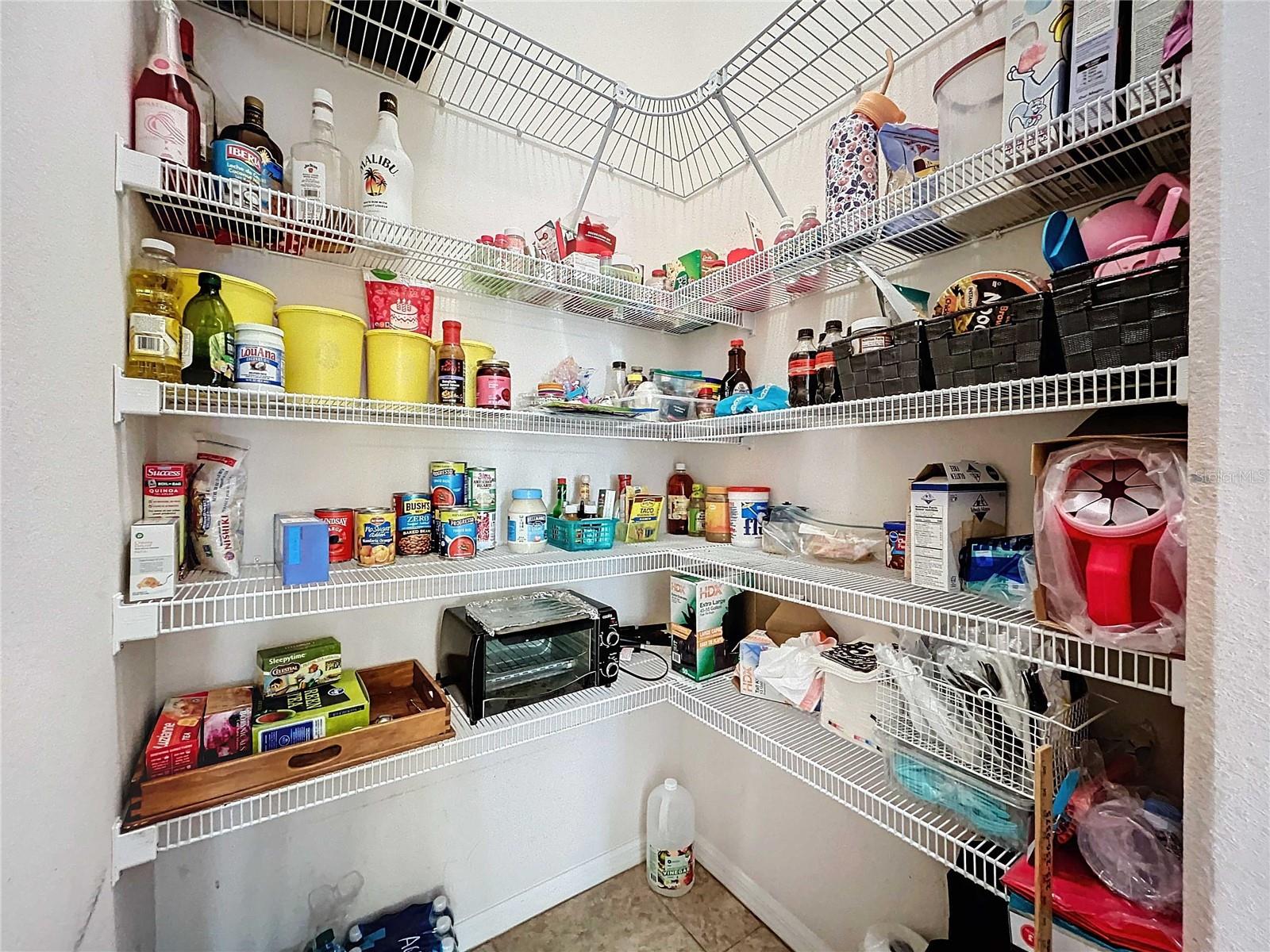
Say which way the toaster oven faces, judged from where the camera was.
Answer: facing the viewer and to the right of the viewer

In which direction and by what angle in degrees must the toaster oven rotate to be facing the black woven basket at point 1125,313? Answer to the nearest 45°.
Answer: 0° — it already faces it

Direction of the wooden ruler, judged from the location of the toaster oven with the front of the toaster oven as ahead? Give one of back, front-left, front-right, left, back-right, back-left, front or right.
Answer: front

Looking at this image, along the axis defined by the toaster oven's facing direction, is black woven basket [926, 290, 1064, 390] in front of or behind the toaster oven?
in front

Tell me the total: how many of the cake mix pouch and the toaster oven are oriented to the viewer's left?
0

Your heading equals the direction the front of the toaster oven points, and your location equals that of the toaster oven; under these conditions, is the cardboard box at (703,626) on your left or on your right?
on your left

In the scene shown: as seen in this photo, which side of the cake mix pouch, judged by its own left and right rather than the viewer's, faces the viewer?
front

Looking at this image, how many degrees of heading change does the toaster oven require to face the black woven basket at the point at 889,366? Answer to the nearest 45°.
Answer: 0° — it already faces it

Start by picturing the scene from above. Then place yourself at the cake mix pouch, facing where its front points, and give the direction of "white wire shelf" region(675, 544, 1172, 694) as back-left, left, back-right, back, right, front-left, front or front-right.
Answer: front-left
